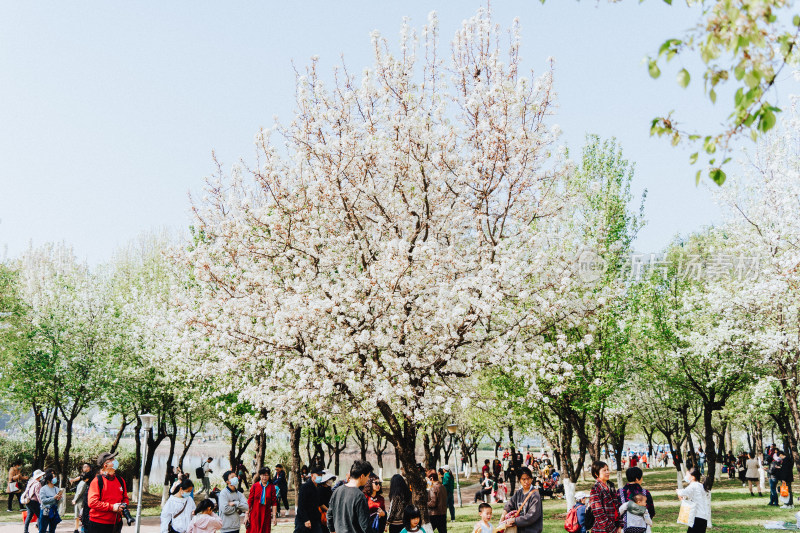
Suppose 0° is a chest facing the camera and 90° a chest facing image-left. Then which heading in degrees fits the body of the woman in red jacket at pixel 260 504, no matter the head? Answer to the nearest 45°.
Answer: approximately 0°

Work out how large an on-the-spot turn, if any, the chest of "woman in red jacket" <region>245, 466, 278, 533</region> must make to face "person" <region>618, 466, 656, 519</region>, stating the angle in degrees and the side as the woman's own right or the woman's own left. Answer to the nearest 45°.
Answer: approximately 45° to the woman's own left

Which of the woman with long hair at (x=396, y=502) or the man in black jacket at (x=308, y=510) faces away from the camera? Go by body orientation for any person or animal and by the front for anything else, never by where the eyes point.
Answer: the woman with long hair

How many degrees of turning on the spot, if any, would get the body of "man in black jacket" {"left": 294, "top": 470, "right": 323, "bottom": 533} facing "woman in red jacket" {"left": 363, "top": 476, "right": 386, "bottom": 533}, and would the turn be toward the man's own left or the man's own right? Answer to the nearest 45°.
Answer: approximately 45° to the man's own left

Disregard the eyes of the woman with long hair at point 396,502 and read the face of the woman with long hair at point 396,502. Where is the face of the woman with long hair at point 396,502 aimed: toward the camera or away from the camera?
away from the camera

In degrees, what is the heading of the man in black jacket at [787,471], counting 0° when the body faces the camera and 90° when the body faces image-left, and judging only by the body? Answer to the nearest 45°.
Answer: approximately 90°

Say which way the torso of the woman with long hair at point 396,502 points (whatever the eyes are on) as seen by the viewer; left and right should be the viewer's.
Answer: facing away from the viewer
